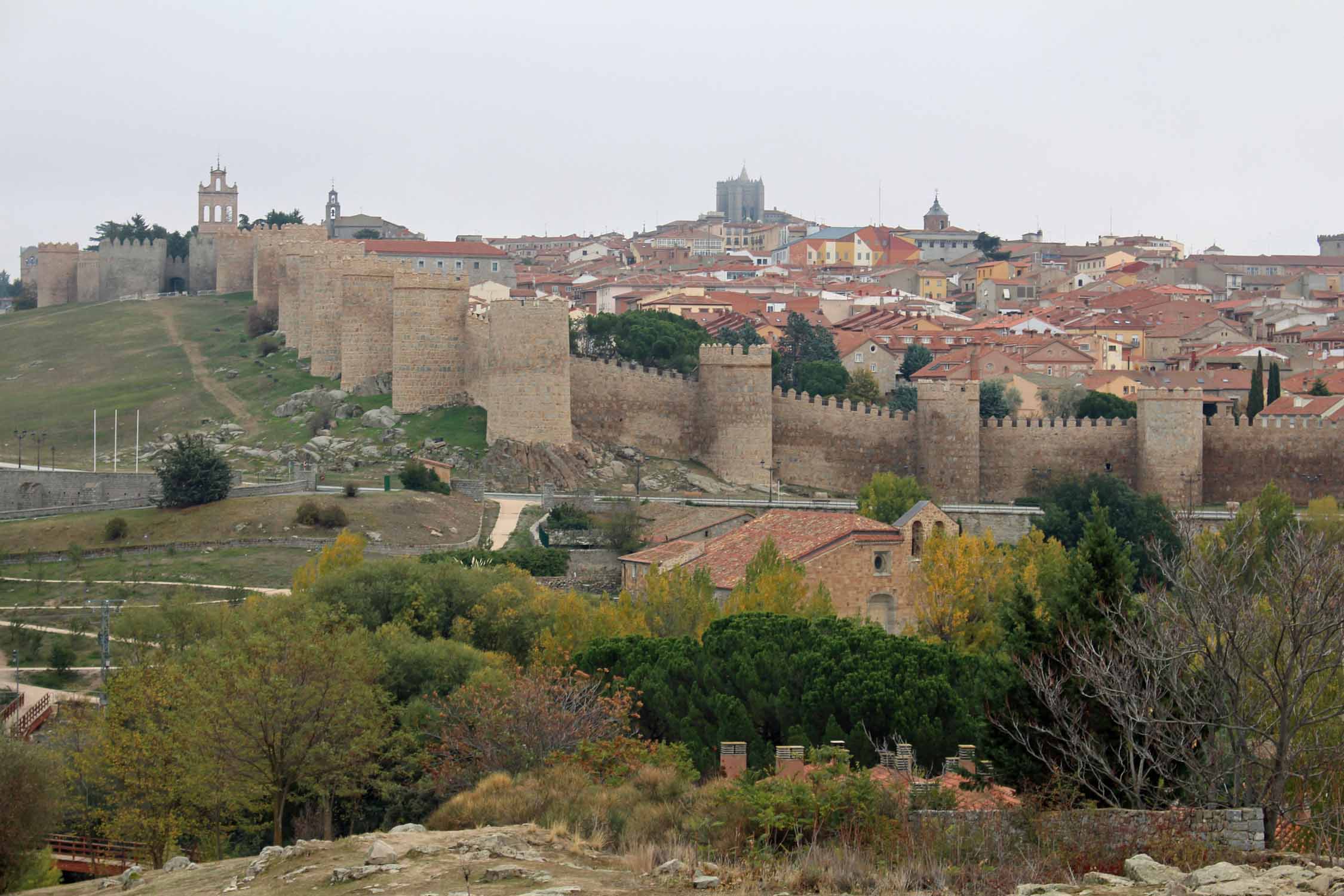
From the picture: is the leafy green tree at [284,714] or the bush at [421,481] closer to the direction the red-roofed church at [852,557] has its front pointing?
the leafy green tree

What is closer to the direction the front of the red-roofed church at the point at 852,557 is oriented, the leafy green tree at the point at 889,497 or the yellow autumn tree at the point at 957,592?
the yellow autumn tree

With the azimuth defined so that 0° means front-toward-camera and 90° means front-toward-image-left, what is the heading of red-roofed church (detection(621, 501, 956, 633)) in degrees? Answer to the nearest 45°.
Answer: approximately 315°

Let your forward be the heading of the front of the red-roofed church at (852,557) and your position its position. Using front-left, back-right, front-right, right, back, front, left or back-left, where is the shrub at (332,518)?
back

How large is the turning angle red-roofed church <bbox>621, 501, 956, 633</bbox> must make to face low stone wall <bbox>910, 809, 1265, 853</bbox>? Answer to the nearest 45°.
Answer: approximately 45° to its right

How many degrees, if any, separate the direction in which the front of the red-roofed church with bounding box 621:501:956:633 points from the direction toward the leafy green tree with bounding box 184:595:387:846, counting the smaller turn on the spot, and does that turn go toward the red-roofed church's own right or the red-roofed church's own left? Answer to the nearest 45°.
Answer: approximately 90° to the red-roofed church's own right

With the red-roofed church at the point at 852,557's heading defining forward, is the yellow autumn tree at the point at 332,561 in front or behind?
behind

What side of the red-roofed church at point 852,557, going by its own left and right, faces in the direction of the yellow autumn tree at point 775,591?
right

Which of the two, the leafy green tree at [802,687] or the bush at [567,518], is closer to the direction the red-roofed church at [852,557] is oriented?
the leafy green tree

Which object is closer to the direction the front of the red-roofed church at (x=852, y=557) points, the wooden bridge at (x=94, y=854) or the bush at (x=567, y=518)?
the wooden bridge

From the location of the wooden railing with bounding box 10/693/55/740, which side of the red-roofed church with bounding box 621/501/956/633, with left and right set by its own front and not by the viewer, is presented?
right
